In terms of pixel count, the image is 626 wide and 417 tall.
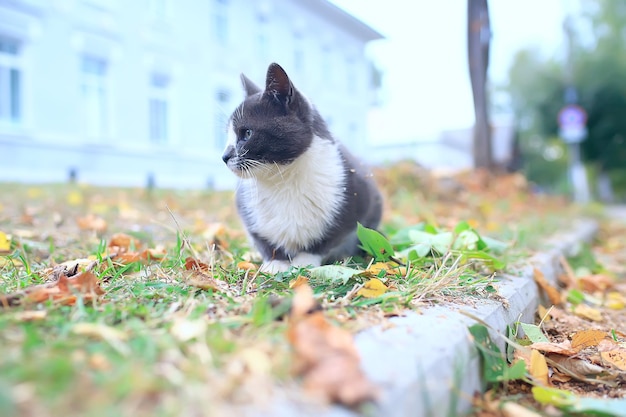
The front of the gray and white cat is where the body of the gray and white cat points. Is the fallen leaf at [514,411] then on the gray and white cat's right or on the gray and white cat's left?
on the gray and white cat's left

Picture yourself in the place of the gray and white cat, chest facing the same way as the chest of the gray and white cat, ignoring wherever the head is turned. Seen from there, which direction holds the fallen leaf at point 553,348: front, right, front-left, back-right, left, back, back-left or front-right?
left

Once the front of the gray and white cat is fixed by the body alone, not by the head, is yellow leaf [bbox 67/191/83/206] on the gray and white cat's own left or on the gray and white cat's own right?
on the gray and white cat's own right

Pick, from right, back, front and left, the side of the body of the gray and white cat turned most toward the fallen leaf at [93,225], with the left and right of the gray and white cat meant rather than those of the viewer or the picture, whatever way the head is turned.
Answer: right

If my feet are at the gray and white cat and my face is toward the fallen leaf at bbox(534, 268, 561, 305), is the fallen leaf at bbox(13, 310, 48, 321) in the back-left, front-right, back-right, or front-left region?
back-right

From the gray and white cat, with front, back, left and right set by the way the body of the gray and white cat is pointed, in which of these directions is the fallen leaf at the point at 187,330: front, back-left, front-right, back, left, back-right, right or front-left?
front-left

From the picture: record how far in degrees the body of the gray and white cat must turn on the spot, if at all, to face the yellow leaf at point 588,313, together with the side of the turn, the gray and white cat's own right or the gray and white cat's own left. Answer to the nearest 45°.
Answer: approximately 135° to the gray and white cat's own left

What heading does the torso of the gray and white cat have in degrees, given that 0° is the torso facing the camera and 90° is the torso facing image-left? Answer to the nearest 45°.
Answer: approximately 45°

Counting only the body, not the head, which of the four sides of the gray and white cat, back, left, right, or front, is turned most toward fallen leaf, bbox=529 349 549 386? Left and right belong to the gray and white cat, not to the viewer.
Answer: left

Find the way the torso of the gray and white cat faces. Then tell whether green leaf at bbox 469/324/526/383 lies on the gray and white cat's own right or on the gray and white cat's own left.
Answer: on the gray and white cat's own left

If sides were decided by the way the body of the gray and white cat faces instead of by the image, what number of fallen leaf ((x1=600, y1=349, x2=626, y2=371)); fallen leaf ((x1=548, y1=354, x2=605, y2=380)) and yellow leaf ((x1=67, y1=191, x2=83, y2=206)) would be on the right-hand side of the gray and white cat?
1

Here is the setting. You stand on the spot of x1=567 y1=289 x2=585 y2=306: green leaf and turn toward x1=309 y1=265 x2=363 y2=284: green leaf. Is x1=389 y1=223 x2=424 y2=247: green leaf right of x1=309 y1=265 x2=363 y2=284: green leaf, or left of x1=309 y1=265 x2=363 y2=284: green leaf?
right

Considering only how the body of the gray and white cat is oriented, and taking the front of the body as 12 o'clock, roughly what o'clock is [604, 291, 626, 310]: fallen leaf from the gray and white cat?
The fallen leaf is roughly at 7 o'clock from the gray and white cat.
